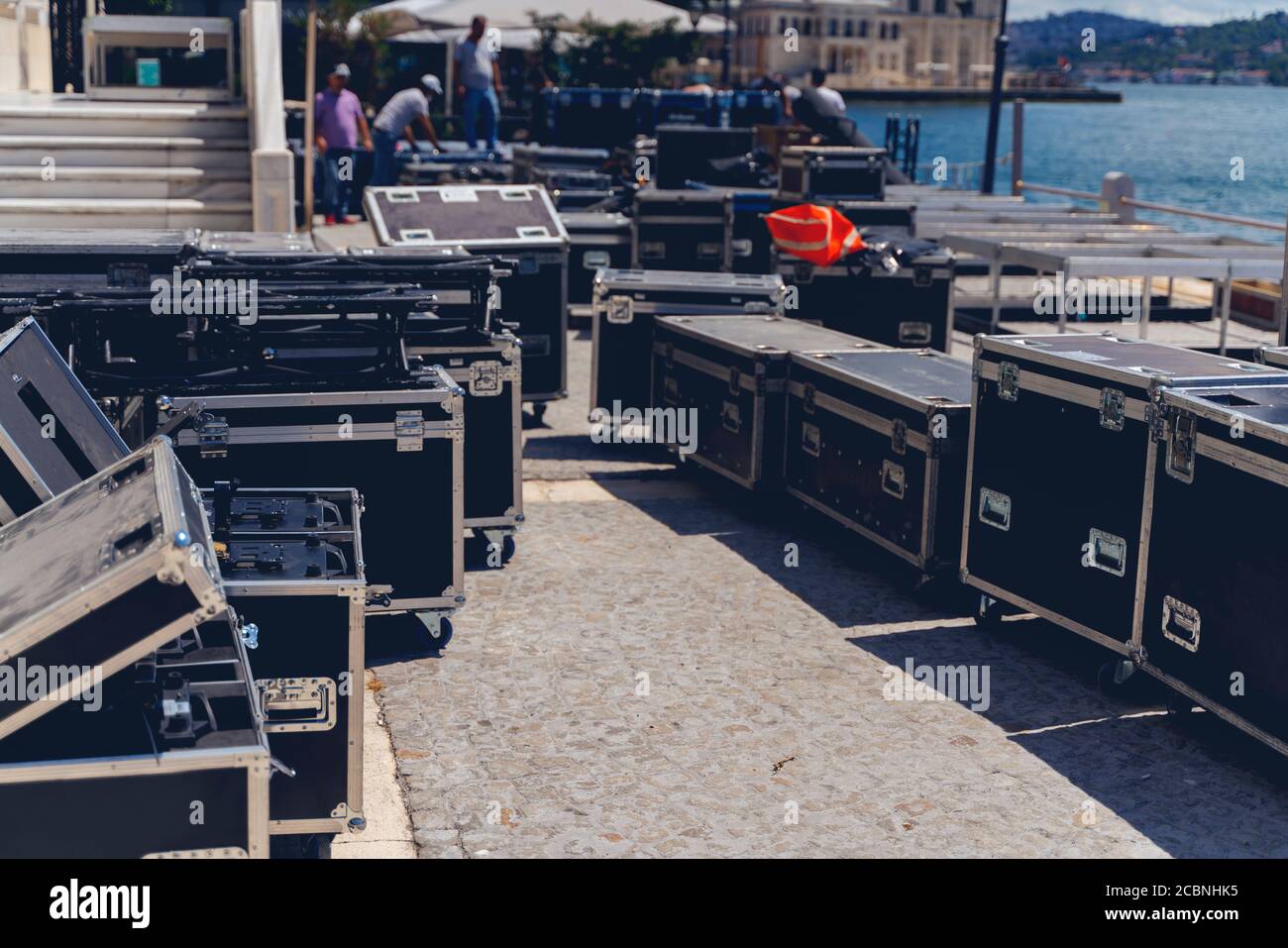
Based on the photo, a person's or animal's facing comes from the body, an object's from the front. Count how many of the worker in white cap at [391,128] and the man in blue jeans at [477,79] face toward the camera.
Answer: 1

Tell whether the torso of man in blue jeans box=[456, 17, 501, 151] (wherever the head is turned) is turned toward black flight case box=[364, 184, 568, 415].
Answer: yes

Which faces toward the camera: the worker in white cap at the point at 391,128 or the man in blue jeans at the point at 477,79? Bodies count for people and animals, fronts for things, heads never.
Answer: the man in blue jeans

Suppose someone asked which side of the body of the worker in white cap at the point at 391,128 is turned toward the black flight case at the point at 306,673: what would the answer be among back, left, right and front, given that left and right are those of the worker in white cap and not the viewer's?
right

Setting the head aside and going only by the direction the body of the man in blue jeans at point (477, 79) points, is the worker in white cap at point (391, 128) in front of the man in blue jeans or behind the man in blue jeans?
in front

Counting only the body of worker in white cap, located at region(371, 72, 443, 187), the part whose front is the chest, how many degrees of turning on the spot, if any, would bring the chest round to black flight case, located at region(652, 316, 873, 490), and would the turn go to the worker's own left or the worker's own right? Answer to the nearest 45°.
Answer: approximately 90° to the worker's own right

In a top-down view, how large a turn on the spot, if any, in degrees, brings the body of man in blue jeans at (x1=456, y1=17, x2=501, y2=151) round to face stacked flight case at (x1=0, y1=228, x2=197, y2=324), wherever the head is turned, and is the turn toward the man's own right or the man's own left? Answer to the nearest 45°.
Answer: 0° — they already face it

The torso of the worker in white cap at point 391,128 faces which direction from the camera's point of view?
to the viewer's right

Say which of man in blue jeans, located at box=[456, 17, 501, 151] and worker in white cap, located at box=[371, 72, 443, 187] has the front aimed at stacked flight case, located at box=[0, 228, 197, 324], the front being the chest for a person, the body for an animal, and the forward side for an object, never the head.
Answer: the man in blue jeans

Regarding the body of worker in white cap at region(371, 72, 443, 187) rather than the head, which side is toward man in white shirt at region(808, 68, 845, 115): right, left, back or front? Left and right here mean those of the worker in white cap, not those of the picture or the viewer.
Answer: front

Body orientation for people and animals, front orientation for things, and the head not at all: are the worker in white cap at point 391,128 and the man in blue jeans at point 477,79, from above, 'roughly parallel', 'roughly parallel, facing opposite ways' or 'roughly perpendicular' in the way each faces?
roughly perpendicular

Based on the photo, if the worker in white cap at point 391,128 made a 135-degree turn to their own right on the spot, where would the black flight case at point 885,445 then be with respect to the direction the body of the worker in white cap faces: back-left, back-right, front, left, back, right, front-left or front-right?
front-left

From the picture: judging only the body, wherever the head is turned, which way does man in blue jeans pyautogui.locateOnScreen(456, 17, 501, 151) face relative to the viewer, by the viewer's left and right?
facing the viewer

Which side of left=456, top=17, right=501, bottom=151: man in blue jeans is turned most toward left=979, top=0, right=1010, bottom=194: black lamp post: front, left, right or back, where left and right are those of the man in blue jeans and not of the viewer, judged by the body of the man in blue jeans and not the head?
left

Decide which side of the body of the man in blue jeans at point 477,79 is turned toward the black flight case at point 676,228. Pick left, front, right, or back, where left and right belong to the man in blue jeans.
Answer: front
